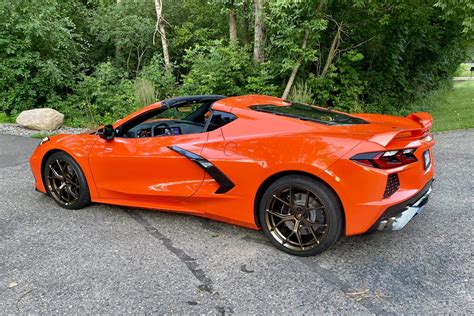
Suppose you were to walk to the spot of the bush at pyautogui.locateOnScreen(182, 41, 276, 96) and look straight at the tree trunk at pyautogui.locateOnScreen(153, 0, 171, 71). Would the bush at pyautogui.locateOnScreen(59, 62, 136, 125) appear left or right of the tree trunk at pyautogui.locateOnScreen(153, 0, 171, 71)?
left

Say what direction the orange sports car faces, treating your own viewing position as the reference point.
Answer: facing away from the viewer and to the left of the viewer

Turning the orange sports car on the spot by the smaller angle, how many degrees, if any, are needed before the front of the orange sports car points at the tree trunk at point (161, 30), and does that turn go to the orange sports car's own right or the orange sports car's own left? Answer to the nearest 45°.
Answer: approximately 45° to the orange sports car's own right

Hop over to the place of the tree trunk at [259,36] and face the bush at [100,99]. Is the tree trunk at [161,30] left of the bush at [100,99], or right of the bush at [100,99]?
right

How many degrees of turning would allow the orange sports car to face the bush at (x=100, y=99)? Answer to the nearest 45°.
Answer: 0° — it already faces it

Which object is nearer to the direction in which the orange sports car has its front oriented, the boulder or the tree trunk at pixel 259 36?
the boulder

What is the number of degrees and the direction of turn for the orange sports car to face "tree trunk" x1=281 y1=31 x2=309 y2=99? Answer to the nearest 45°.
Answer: approximately 45° to its right

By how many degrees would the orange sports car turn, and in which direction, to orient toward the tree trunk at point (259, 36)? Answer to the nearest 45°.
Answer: approximately 45° to its right

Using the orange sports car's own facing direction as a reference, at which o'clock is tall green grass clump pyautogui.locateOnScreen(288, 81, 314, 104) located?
The tall green grass clump is roughly at 2 o'clock from the orange sports car.
